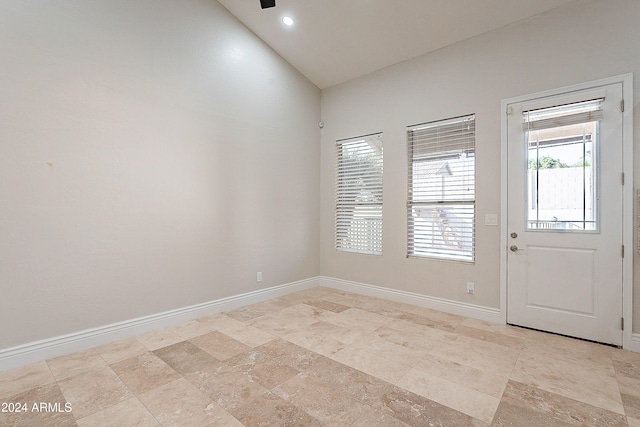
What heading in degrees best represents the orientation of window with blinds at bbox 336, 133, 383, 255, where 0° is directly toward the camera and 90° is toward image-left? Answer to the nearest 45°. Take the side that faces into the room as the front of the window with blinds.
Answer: approximately 45°

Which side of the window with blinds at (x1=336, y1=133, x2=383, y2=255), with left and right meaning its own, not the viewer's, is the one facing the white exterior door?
left

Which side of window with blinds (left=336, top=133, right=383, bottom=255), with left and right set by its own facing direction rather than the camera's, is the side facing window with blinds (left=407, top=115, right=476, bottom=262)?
left
